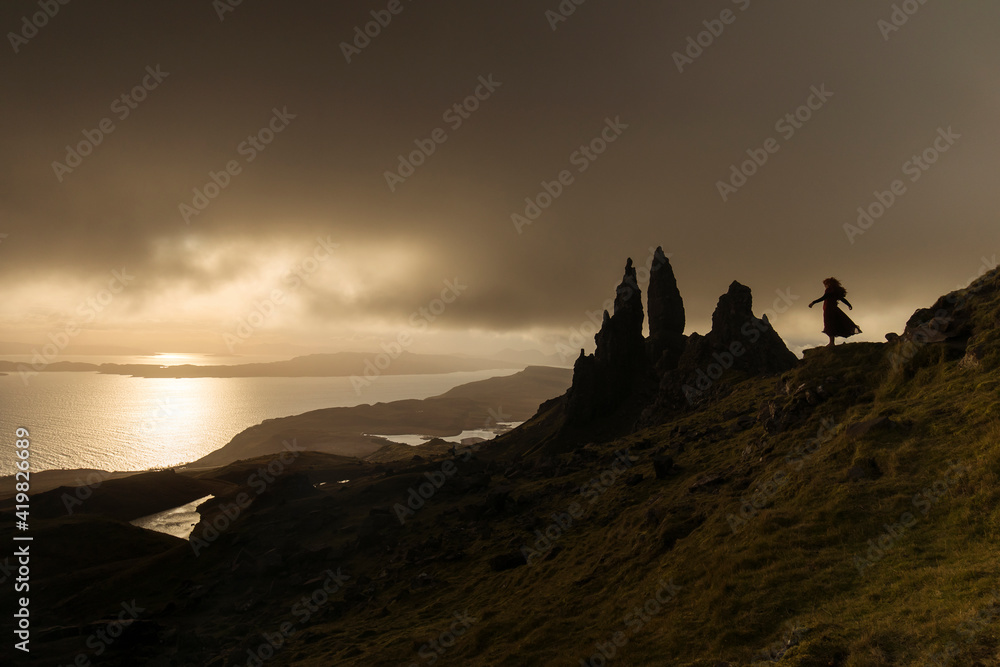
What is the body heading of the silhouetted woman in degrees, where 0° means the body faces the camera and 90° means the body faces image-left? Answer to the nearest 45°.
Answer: approximately 90°
